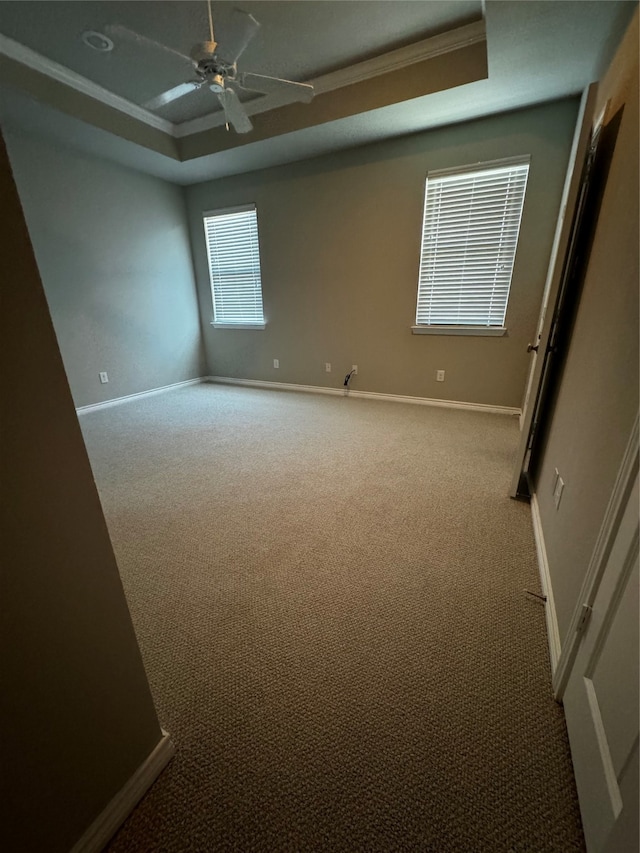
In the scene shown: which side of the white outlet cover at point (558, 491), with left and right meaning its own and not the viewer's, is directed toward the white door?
left

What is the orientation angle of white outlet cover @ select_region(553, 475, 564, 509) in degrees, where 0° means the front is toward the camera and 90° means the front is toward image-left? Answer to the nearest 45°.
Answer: approximately 90°

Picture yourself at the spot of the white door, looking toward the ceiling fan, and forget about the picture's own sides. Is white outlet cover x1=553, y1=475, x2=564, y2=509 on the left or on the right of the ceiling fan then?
right
